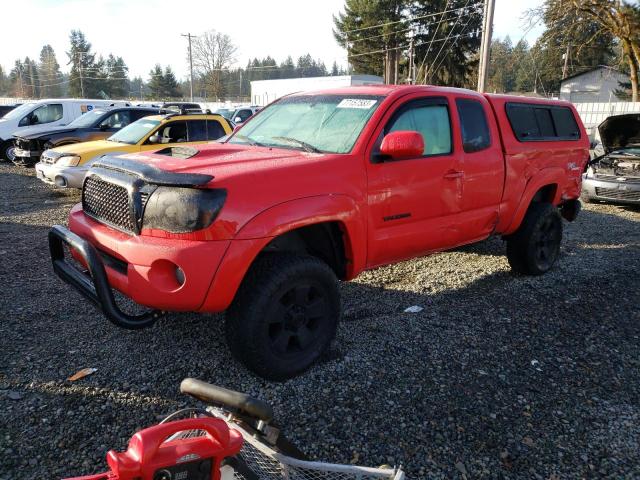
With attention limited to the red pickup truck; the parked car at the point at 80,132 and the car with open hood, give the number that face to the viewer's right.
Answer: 0

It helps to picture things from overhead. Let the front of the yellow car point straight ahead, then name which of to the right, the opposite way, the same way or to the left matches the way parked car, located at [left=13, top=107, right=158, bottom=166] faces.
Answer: the same way

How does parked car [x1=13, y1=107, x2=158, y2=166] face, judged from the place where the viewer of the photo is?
facing the viewer and to the left of the viewer

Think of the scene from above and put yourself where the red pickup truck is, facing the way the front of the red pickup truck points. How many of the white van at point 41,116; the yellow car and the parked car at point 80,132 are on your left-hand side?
0

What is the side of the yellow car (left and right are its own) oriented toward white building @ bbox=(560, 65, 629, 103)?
back

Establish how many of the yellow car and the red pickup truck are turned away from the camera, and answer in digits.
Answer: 0

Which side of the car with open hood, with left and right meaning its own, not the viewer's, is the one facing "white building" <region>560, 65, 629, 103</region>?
back

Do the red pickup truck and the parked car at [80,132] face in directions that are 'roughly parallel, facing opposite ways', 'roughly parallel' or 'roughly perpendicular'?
roughly parallel

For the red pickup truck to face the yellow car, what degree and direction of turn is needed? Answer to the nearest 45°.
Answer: approximately 90° to its right

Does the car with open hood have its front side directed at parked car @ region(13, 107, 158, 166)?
no

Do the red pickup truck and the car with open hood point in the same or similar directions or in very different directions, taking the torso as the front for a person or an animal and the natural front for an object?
same or similar directions

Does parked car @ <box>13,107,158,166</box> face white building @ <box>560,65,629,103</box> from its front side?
no

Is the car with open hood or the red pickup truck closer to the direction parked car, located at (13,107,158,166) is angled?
the red pickup truck

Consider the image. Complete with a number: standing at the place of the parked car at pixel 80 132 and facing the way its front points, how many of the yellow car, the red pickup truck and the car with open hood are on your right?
0

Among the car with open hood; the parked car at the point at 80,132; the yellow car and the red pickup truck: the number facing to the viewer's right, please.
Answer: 0

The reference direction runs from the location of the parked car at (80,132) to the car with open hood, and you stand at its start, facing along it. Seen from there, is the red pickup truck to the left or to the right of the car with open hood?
right

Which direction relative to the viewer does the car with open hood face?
toward the camera

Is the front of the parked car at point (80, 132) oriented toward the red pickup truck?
no

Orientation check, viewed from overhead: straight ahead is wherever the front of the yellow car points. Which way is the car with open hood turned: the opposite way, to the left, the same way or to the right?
the same way

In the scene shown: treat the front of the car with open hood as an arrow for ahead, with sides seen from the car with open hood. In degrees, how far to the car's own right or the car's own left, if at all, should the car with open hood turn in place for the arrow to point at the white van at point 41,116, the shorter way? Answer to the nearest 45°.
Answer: approximately 90° to the car's own right
